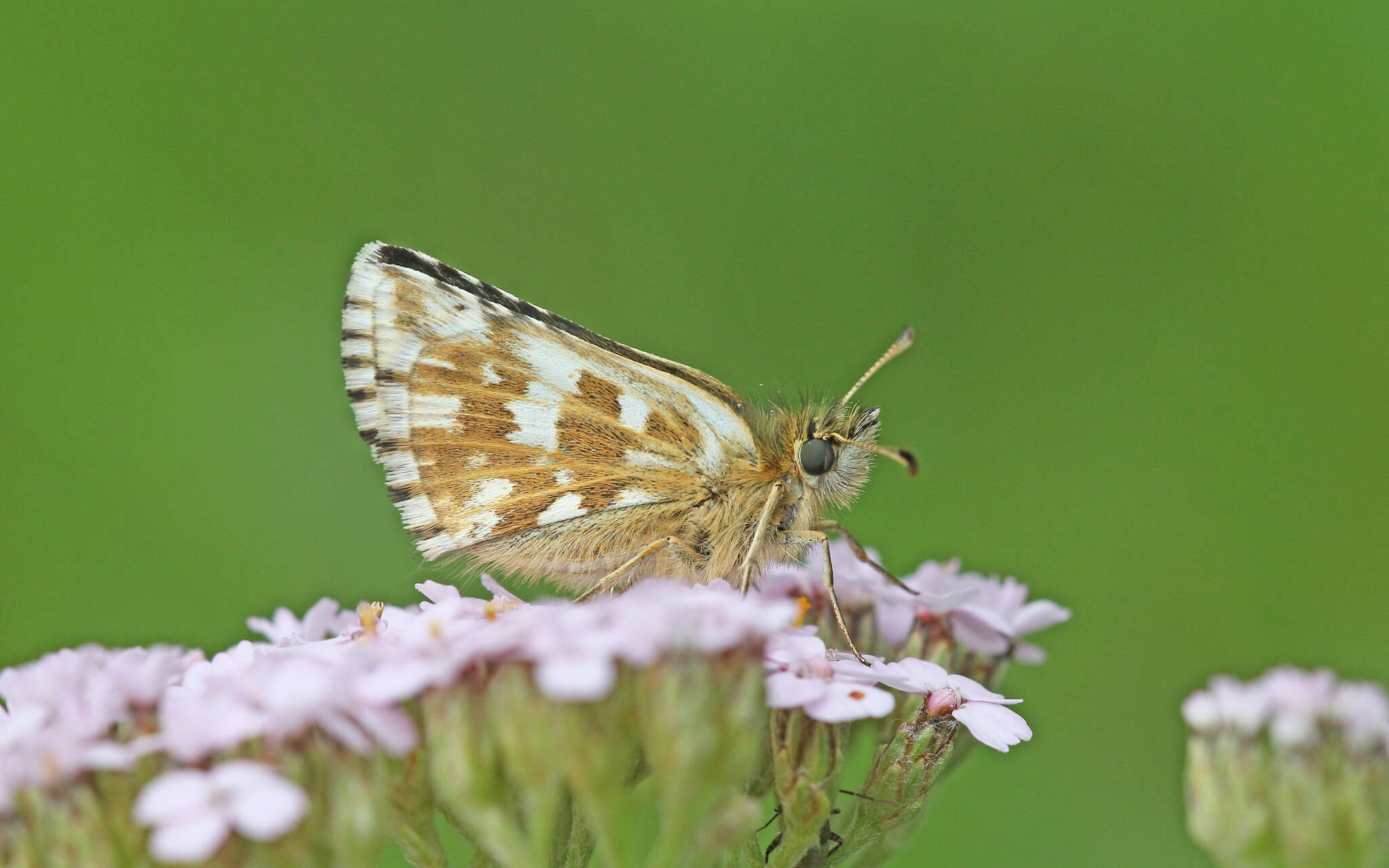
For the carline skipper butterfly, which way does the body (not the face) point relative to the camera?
to the viewer's right
